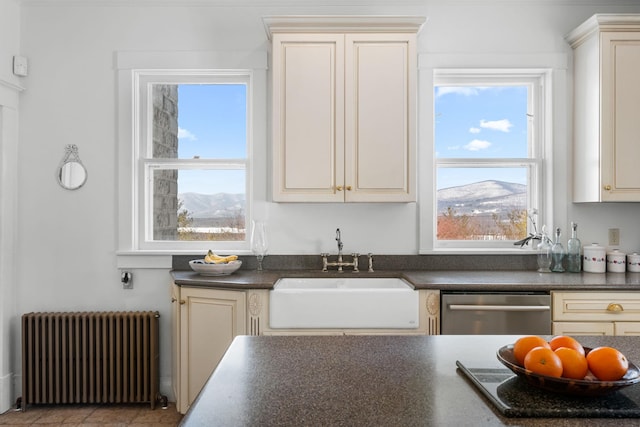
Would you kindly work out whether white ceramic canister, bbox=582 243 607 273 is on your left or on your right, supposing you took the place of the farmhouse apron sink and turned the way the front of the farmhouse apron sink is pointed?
on your left

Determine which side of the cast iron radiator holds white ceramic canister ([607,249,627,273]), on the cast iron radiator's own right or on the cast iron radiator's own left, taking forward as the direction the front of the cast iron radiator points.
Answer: on the cast iron radiator's own left

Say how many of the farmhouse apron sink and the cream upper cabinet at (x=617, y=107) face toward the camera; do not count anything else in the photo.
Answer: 2

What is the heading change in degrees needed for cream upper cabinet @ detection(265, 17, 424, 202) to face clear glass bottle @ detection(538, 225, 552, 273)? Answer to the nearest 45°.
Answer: approximately 90° to its left

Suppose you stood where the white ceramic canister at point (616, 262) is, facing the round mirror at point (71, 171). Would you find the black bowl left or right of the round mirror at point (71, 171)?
left

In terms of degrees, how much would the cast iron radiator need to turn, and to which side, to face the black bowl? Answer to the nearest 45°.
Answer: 0° — it already faces it

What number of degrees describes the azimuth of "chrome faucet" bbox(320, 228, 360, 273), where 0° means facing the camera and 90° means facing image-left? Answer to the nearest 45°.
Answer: approximately 0°

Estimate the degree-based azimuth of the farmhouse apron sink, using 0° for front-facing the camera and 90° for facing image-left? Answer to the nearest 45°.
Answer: approximately 0°

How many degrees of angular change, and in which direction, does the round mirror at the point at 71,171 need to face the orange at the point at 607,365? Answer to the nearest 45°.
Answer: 0° — it already faces it

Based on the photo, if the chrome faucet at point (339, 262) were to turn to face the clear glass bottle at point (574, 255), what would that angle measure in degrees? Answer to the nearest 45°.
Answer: approximately 90° to its left
